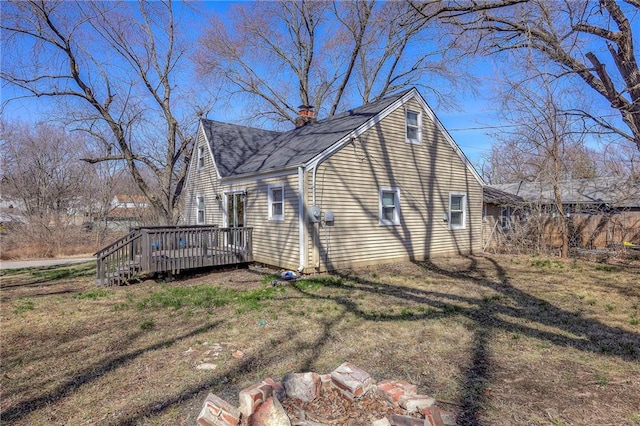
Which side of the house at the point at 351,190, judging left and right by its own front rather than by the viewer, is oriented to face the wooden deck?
back

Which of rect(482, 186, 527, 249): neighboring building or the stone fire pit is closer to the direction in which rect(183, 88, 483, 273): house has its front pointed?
the neighboring building

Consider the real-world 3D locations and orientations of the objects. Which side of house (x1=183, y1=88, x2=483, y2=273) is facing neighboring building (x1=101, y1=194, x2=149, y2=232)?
left

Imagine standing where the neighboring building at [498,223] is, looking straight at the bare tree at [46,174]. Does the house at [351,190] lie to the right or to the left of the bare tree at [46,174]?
left

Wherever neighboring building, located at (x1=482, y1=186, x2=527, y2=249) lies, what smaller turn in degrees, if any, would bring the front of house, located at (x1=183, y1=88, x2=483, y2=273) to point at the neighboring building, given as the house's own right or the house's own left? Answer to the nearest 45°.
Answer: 0° — it already faces it
